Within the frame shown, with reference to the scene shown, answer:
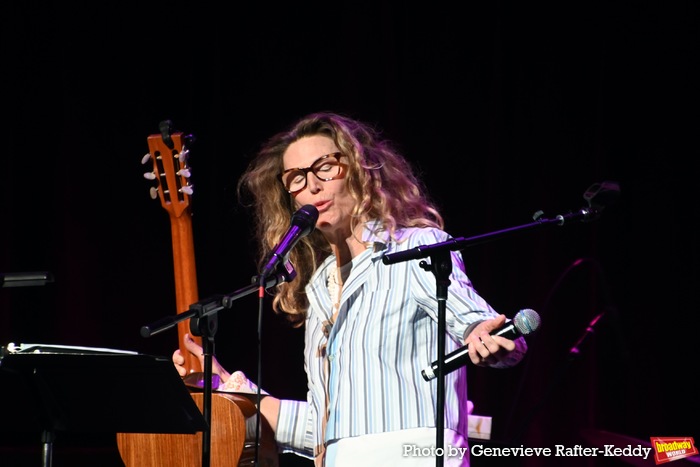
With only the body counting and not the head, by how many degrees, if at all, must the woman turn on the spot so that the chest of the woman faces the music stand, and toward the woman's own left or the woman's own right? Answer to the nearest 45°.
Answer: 0° — they already face it

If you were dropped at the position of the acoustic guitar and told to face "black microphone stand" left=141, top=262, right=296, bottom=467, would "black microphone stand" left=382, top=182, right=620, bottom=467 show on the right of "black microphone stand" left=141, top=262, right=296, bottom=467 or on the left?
left

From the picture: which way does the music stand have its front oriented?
away from the camera

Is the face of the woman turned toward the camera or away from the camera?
toward the camera
